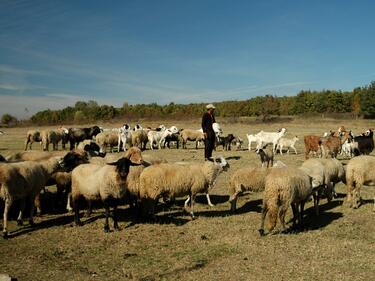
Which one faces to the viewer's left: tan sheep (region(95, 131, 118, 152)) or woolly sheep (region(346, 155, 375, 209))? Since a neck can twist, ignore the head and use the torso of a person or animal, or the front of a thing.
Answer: the tan sheep

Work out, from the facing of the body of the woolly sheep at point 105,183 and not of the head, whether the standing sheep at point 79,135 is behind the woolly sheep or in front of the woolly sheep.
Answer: behind

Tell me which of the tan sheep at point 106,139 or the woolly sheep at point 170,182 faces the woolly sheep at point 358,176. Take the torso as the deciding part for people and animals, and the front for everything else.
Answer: the woolly sheep at point 170,182

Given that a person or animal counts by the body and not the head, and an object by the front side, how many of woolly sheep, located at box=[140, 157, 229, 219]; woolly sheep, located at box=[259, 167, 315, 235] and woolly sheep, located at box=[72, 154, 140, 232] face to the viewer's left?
0

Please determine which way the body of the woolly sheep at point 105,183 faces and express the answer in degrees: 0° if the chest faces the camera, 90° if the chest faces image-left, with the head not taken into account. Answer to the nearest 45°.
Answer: approximately 315°

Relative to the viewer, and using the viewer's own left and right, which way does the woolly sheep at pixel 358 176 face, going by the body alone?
facing to the right of the viewer

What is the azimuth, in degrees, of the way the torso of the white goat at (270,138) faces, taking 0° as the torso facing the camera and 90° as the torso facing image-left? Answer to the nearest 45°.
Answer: approximately 270°

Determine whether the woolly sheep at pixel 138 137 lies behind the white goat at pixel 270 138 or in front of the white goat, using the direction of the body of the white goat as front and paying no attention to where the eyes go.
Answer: behind

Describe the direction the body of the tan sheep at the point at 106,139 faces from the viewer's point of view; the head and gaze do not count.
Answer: to the viewer's left

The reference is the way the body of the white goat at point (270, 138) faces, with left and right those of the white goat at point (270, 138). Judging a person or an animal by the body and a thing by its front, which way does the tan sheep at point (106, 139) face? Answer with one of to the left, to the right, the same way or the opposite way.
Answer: the opposite way

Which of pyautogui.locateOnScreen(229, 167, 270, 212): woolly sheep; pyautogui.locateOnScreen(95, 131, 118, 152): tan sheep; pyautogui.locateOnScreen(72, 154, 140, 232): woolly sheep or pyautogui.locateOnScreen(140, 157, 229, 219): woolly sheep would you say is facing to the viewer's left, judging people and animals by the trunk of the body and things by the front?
the tan sheep

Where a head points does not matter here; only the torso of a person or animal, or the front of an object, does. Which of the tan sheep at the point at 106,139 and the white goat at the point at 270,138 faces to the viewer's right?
the white goat at the point at 270,138

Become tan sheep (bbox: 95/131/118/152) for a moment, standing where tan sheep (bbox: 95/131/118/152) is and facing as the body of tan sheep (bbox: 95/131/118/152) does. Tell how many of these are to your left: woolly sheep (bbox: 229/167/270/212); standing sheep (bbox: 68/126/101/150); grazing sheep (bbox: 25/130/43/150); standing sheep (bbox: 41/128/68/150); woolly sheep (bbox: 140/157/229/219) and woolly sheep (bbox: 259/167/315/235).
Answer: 3
